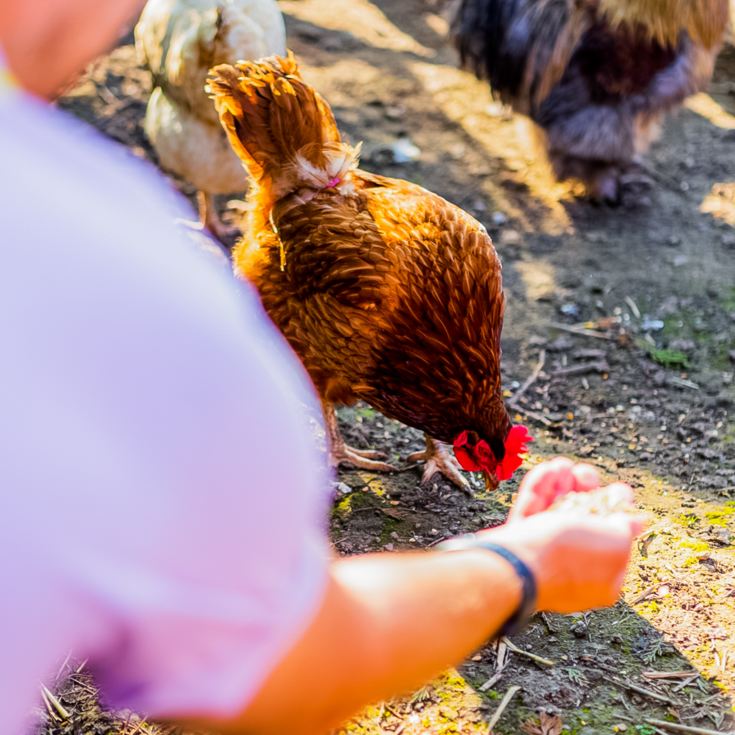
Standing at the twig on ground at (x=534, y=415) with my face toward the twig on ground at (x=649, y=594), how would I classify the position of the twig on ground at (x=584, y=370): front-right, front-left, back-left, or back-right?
back-left

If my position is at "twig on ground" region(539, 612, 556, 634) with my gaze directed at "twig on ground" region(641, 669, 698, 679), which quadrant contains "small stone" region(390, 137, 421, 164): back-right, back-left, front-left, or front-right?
back-left

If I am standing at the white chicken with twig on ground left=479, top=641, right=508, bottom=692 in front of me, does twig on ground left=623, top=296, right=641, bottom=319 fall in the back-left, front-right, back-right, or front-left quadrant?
front-left

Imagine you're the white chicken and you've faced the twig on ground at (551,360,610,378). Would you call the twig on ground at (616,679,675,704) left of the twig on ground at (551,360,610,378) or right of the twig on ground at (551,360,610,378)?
right
